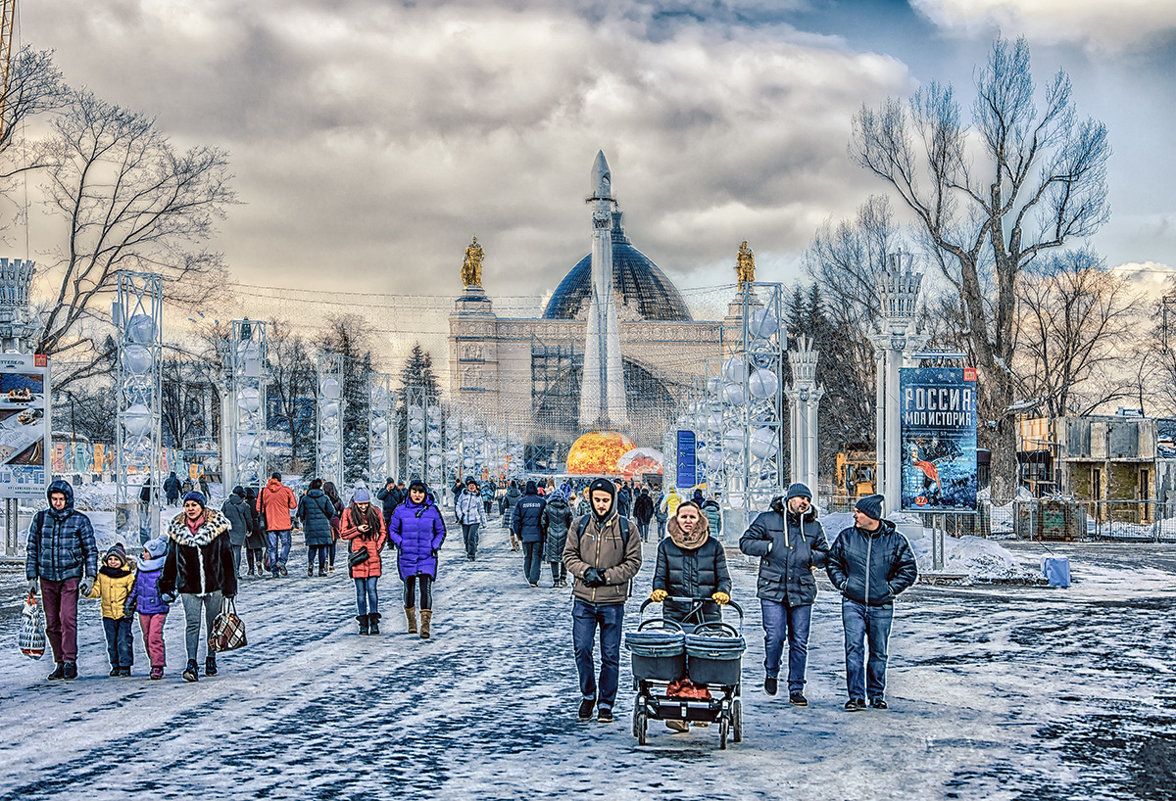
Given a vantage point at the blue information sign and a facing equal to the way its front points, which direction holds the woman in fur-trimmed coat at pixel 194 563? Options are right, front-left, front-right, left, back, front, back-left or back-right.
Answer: front

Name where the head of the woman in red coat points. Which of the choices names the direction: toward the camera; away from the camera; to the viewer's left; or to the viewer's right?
toward the camera

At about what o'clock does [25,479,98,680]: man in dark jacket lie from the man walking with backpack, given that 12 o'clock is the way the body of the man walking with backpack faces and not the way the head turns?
The man in dark jacket is roughly at 4 o'clock from the man walking with backpack.

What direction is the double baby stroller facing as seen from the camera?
toward the camera

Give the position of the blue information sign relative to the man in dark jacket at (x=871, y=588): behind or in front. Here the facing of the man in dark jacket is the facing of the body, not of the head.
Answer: behind

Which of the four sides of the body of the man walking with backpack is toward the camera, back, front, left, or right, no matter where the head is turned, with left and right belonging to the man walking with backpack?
front

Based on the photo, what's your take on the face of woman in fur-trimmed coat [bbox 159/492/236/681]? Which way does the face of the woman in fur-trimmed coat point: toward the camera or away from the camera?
toward the camera

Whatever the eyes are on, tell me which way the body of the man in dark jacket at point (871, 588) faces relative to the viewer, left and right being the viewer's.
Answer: facing the viewer

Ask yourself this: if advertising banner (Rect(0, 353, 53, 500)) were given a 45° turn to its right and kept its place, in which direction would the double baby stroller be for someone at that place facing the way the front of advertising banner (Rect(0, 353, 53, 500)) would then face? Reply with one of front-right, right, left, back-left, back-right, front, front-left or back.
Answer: front-left

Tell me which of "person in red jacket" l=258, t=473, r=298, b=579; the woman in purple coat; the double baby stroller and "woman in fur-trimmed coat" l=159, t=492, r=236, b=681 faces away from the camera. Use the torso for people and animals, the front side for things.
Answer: the person in red jacket

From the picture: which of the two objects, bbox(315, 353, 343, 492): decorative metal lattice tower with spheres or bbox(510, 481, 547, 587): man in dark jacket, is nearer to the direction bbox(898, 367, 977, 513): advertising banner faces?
the man in dark jacket

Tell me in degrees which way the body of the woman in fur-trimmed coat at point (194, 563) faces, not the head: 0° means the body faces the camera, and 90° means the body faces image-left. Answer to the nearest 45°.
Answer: approximately 0°
